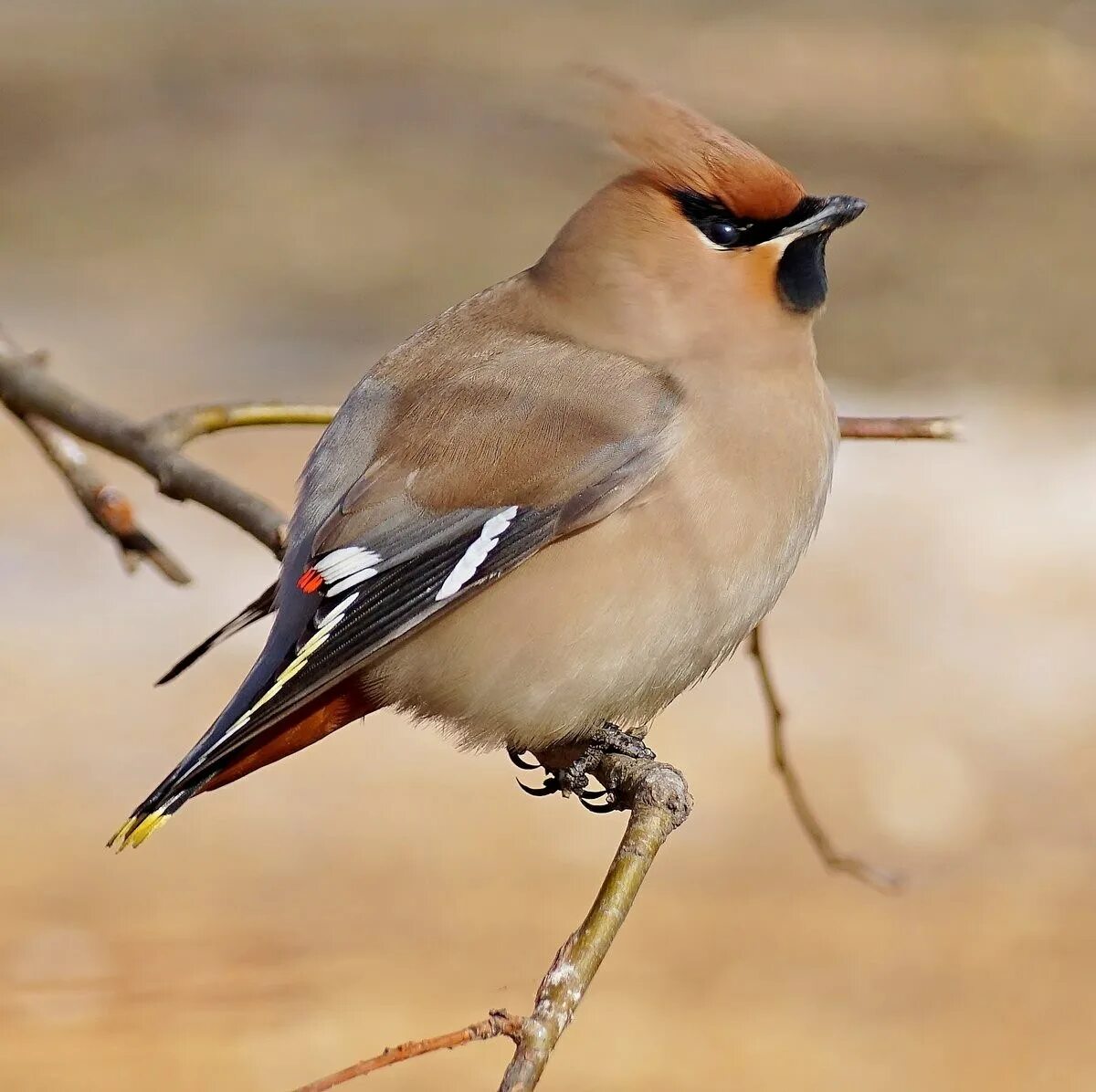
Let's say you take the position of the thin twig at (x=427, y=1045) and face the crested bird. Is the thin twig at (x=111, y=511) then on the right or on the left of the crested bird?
left

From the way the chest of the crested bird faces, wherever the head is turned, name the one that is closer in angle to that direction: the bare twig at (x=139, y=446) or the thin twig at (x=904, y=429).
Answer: the thin twig

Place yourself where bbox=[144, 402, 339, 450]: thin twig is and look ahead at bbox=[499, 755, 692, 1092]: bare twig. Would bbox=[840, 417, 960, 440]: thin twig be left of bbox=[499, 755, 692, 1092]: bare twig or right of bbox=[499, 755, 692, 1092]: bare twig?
left

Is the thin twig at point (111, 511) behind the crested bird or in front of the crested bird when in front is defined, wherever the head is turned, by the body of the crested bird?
behind

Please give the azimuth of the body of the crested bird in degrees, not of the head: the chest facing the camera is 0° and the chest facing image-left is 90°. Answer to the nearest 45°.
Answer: approximately 270°

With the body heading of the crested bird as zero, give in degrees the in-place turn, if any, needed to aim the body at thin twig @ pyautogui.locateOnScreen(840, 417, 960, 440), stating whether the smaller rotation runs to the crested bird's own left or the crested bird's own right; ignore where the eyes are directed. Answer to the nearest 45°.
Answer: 0° — it already faces it

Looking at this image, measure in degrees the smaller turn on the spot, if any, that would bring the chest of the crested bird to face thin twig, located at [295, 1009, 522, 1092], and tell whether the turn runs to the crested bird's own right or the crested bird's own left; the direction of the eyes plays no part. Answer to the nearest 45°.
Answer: approximately 90° to the crested bird's own right

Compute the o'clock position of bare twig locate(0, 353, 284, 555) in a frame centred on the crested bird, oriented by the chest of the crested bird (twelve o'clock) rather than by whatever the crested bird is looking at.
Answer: The bare twig is roughly at 7 o'clock from the crested bird.

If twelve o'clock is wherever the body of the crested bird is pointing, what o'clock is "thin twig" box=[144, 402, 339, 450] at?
The thin twig is roughly at 7 o'clock from the crested bird.
